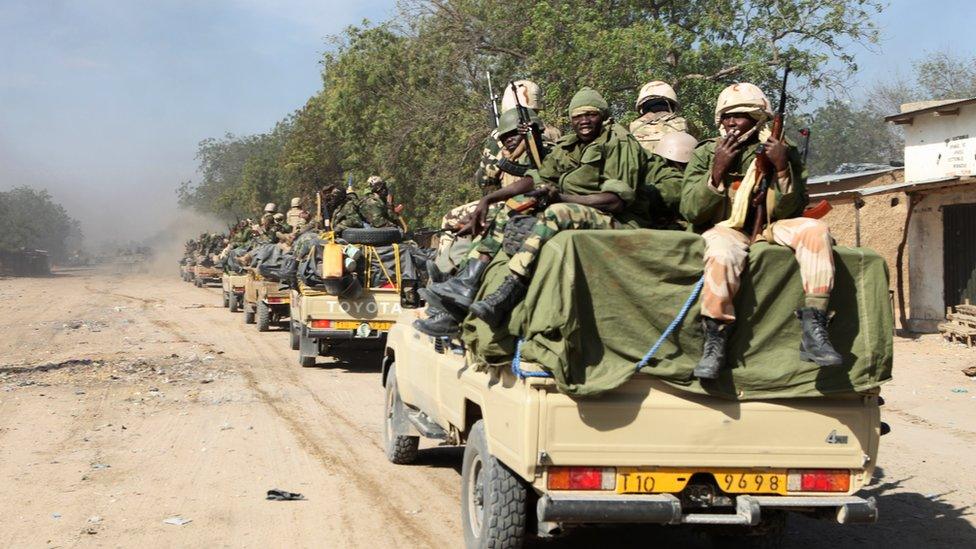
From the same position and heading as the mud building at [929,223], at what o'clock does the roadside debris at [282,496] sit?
The roadside debris is roughly at 11 o'clock from the mud building.

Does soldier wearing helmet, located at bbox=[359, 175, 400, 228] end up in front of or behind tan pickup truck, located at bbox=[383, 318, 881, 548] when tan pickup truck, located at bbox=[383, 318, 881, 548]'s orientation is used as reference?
in front

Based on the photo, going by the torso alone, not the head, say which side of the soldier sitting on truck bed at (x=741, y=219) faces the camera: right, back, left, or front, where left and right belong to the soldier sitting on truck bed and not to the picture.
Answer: front

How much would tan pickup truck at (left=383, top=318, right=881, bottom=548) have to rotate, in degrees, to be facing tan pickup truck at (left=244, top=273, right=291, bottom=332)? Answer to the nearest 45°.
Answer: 0° — it already faces it

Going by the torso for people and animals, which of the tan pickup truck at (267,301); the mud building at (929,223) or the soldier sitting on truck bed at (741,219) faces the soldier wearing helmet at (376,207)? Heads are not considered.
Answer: the mud building
